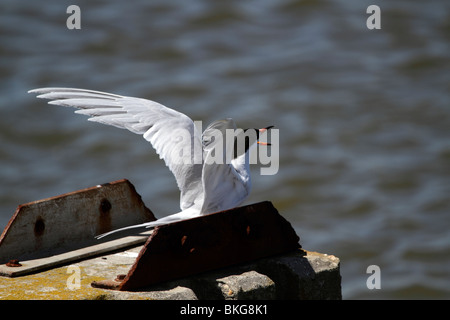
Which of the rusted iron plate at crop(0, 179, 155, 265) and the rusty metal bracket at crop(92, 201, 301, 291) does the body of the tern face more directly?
the rusty metal bracket

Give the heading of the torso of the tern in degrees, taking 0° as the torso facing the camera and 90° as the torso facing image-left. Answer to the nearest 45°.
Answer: approximately 270°

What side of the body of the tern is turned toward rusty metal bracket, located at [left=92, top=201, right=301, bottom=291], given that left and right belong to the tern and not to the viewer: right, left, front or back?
right
